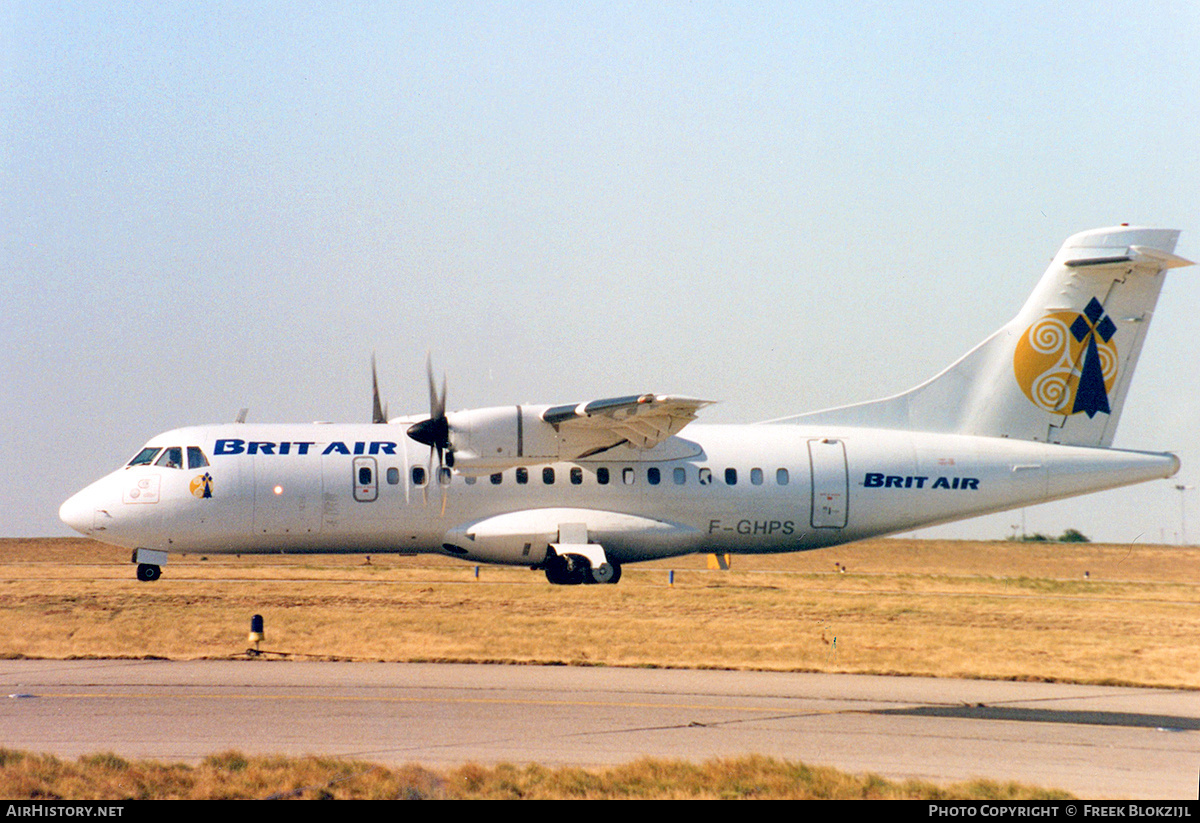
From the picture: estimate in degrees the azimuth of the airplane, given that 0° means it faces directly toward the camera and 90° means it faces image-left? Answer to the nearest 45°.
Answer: approximately 90°
